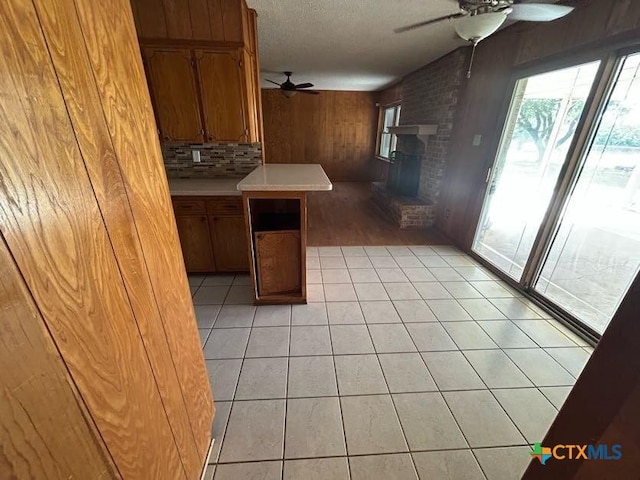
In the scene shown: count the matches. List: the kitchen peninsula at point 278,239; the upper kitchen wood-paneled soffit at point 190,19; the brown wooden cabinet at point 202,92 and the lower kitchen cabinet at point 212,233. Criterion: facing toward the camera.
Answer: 4

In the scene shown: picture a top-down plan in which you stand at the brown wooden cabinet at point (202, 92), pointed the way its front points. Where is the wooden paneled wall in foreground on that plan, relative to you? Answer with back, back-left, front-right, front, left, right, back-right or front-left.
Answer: front

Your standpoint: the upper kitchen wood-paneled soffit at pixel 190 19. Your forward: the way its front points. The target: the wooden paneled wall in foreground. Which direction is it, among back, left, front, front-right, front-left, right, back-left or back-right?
front

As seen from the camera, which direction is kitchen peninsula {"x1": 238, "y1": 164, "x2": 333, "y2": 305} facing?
toward the camera

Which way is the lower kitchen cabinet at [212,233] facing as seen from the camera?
toward the camera

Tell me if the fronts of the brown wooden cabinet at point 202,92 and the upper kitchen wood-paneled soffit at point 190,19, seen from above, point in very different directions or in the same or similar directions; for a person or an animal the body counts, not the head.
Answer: same or similar directions

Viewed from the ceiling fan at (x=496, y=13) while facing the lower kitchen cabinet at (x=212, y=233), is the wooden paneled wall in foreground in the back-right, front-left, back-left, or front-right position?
front-left

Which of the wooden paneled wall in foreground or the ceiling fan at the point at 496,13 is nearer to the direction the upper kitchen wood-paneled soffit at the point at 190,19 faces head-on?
the wooden paneled wall in foreground

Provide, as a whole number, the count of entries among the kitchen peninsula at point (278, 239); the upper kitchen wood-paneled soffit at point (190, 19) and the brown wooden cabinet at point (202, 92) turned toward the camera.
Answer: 3

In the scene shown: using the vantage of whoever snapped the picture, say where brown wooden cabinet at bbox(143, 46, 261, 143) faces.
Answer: facing the viewer

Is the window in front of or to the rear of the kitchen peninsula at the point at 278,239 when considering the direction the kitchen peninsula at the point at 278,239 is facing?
to the rear

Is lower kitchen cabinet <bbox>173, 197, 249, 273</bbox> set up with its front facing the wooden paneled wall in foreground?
yes

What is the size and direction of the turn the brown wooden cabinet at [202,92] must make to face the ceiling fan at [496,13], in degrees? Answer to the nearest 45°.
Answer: approximately 45° to its left

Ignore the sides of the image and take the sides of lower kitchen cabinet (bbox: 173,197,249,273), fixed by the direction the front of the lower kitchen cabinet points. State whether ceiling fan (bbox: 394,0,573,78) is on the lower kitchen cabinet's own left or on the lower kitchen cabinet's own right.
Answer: on the lower kitchen cabinet's own left
